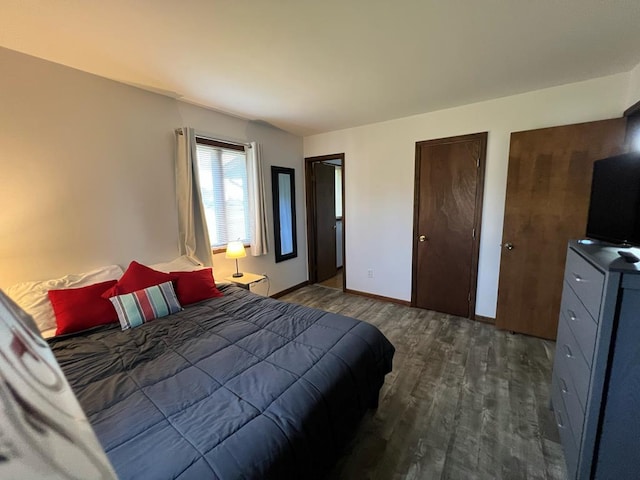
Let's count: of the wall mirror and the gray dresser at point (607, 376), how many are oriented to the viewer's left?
1

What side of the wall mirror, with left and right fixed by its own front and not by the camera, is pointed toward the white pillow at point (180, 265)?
right

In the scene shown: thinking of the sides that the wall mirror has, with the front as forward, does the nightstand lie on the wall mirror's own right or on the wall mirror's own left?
on the wall mirror's own right

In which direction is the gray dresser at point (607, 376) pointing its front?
to the viewer's left

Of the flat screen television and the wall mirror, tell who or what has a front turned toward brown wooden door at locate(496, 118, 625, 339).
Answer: the wall mirror

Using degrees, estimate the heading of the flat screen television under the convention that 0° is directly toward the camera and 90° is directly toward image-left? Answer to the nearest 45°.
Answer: approximately 45°

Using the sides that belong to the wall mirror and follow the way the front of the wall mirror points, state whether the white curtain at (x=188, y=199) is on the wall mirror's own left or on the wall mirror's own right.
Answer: on the wall mirror's own right

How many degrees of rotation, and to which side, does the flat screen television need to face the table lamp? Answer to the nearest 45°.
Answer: approximately 45° to its right

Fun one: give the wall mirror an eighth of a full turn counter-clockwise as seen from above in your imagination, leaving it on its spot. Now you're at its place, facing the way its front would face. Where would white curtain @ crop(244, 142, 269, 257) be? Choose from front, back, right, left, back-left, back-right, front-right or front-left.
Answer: back-right

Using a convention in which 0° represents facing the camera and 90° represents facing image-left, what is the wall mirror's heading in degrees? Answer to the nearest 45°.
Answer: approximately 315°

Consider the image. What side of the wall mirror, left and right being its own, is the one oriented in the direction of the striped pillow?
right

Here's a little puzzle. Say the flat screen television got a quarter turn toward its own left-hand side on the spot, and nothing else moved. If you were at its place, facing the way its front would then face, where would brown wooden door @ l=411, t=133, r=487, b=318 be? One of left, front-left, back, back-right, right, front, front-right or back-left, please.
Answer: back

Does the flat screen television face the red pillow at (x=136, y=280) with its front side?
yes

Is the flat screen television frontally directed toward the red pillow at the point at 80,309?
yes

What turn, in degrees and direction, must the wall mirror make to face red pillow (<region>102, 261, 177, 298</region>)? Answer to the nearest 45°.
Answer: approximately 90° to its right
